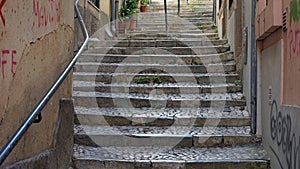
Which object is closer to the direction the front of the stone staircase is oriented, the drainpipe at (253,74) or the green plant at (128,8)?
the drainpipe

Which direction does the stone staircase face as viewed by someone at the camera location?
facing the viewer

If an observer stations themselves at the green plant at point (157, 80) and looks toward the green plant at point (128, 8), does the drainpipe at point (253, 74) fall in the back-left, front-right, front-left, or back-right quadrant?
back-right

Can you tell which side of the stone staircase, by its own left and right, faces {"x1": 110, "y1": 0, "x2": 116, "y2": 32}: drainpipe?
back

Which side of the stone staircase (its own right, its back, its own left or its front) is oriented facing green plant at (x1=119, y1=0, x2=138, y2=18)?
back
